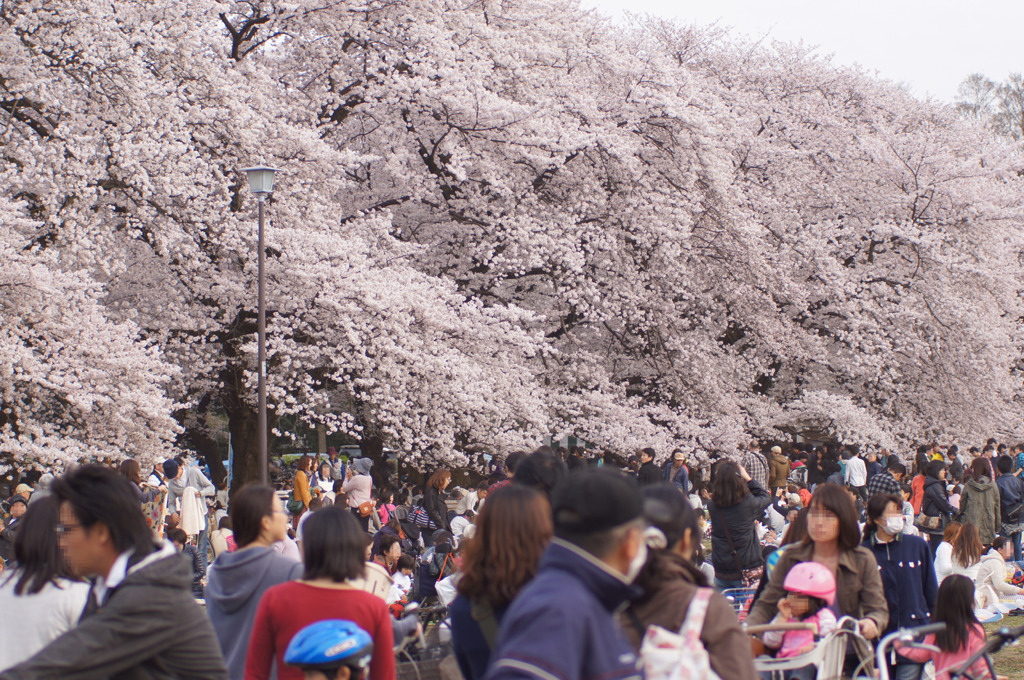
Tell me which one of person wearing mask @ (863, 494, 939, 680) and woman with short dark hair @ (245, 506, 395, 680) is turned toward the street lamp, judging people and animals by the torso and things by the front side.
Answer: the woman with short dark hair

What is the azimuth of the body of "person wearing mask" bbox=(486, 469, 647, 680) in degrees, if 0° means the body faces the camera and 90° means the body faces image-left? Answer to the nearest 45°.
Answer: approximately 225°

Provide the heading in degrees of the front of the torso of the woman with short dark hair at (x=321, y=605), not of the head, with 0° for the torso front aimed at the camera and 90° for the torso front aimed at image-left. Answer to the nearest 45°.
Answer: approximately 180°

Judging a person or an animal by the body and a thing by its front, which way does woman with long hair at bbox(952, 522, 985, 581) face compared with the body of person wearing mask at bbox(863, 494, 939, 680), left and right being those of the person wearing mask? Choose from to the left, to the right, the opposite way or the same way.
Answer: the opposite way

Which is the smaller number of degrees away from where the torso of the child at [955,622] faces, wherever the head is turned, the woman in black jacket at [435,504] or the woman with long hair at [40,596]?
the woman in black jacket

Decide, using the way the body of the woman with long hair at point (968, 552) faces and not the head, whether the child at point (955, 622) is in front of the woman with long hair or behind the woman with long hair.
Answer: behind

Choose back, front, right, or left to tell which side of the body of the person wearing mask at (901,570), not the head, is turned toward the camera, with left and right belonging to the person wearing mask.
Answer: front

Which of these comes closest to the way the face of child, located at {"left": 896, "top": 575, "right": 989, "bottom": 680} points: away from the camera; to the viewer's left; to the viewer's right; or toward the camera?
away from the camera

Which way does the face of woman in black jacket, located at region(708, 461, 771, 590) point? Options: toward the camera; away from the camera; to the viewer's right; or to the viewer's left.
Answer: away from the camera

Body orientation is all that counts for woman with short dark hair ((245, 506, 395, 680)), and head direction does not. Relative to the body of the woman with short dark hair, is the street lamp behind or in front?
in front

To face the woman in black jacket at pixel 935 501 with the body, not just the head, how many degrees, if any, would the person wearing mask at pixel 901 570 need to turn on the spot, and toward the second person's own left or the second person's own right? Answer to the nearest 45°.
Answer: approximately 180°

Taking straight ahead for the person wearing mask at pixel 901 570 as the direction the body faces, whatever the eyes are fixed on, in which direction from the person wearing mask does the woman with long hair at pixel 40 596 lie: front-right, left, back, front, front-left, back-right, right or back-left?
front-right
